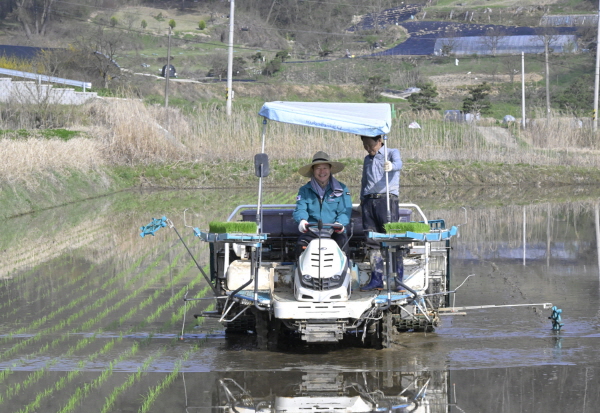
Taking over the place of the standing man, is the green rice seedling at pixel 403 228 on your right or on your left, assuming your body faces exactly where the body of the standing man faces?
on your left

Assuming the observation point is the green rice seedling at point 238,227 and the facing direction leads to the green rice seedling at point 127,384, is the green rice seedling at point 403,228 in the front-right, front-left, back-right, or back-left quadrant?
back-left

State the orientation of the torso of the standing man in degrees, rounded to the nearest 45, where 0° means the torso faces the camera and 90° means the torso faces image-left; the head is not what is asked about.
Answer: approximately 45°

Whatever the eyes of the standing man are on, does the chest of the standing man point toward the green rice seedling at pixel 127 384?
yes
